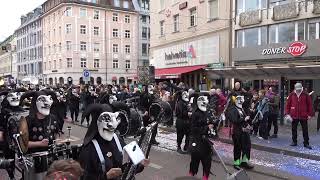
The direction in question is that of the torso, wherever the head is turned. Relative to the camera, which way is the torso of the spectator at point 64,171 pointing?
away from the camera

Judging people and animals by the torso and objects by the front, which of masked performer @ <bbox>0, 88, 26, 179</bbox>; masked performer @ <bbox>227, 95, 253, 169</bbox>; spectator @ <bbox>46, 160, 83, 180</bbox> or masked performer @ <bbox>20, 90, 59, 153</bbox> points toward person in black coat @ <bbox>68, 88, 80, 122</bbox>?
the spectator

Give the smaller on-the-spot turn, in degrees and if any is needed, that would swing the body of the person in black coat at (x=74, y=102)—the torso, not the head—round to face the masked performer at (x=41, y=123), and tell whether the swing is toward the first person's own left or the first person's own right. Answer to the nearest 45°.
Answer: approximately 45° to the first person's own right

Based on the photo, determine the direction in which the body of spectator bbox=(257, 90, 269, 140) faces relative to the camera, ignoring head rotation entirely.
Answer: to the viewer's left

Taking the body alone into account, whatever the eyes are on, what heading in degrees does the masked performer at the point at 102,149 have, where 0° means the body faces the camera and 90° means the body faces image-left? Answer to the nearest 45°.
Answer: approximately 315°

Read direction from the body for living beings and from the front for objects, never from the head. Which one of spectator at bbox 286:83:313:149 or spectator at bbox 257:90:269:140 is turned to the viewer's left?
spectator at bbox 257:90:269:140

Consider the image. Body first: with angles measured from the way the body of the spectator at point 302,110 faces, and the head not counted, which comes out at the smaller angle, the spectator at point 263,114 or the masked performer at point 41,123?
the masked performer

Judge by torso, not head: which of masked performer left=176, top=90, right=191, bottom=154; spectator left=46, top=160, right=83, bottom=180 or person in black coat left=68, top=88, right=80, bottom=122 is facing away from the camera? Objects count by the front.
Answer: the spectator

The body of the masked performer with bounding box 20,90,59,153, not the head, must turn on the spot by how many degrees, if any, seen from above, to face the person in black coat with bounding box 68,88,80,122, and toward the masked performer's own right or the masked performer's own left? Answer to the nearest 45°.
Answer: approximately 135° to the masked performer's own left

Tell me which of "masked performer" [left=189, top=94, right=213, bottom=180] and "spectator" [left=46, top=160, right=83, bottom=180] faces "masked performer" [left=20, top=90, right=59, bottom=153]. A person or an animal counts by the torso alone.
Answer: the spectator
